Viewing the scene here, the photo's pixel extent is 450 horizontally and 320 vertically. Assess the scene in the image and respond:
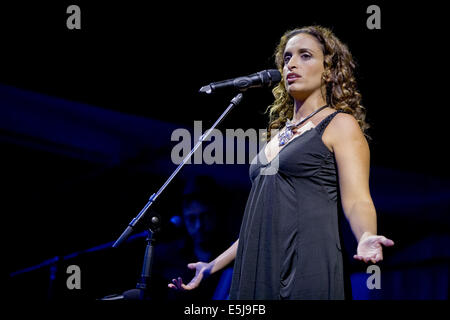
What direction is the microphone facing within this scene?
to the viewer's right
